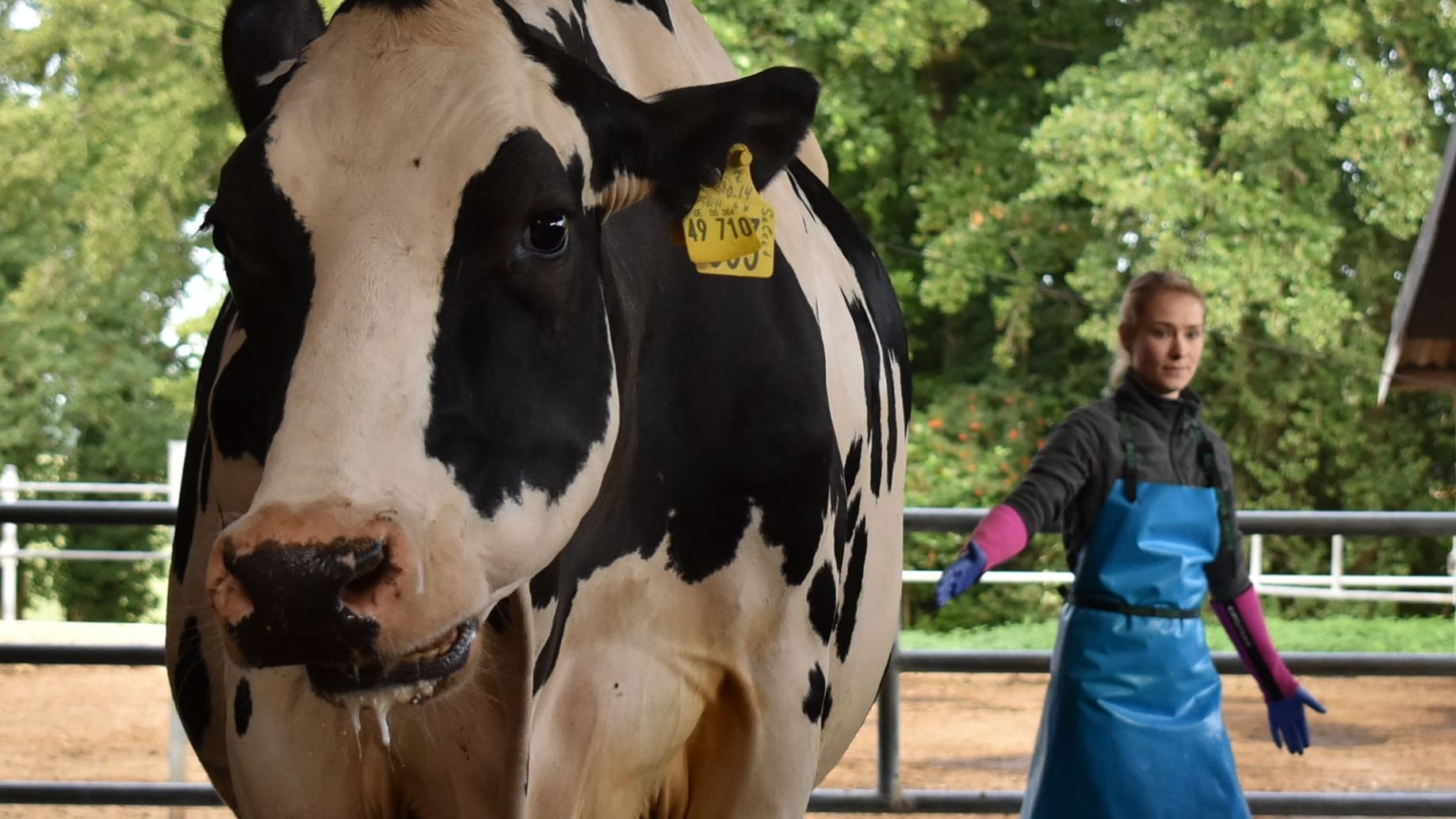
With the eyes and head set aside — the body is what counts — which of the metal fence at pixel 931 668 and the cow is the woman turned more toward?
the cow

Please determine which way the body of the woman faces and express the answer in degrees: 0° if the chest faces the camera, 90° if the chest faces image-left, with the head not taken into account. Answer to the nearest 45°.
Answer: approximately 315°

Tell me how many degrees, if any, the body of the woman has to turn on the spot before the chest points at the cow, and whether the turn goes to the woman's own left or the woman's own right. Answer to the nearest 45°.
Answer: approximately 90° to the woman's own right
